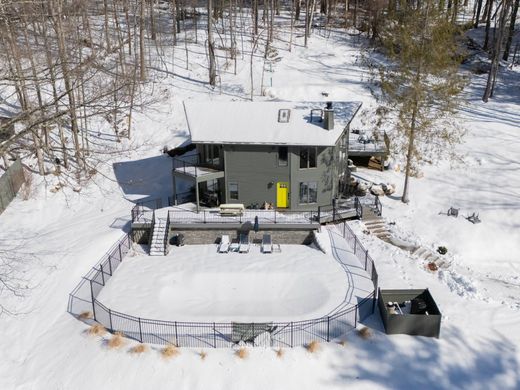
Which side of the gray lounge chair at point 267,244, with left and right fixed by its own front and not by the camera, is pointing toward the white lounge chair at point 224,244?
right

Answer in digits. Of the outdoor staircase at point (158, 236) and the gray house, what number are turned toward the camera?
2

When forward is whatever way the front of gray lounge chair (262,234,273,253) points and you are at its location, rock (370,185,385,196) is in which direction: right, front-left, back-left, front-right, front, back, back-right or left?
back-left

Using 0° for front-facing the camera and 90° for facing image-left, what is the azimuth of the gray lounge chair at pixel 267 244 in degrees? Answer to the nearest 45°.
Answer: approximately 0°

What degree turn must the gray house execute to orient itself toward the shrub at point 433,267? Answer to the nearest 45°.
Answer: approximately 45° to its left

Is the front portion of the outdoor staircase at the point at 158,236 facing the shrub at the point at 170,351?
yes

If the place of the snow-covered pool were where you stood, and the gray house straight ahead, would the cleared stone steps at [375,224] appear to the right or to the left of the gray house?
right

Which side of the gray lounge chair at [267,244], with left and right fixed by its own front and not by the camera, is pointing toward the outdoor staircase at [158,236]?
right

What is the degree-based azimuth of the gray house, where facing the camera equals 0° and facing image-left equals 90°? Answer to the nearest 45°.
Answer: approximately 0°
